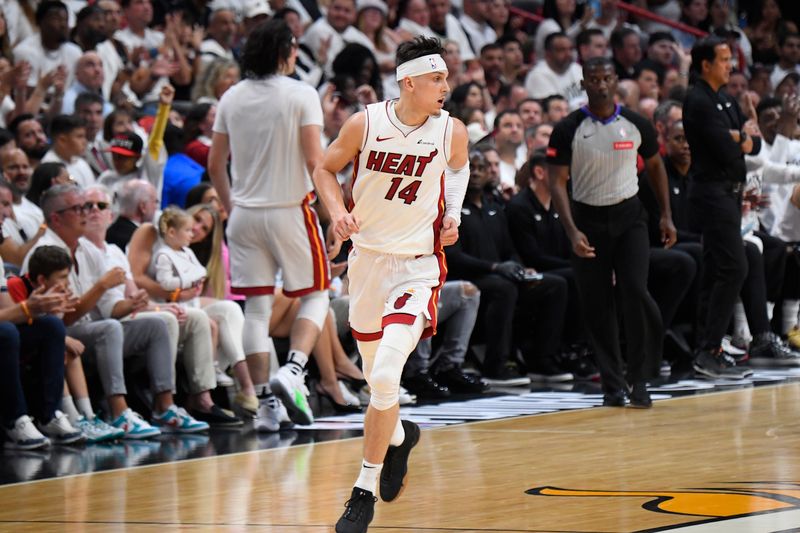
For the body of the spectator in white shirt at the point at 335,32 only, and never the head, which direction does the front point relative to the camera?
toward the camera

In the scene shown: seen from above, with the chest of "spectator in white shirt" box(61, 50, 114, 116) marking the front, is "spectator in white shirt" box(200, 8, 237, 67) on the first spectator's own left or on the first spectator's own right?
on the first spectator's own left

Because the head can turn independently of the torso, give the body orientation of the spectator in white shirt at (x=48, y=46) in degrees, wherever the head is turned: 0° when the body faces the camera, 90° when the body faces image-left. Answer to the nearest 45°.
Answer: approximately 315°

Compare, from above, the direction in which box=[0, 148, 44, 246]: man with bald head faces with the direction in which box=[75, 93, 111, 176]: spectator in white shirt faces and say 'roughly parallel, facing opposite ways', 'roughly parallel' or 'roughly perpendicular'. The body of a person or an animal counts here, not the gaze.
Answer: roughly parallel

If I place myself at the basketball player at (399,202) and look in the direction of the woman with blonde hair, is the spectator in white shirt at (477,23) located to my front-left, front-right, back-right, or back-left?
front-right

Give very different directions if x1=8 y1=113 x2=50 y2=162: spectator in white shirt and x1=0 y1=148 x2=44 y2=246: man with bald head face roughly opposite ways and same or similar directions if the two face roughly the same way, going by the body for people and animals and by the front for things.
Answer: same or similar directions

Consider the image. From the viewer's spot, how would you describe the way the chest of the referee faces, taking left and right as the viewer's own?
facing the viewer

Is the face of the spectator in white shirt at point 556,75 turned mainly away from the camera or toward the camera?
toward the camera

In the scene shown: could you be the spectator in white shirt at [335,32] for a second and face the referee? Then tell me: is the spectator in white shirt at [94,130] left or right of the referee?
right

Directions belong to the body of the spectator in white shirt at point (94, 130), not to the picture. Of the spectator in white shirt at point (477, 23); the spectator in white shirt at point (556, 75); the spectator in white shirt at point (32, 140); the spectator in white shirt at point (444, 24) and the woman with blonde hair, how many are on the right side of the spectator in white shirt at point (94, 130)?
1

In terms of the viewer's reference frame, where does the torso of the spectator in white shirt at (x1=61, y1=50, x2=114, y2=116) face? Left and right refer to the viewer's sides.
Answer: facing the viewer and to the right of the viewer

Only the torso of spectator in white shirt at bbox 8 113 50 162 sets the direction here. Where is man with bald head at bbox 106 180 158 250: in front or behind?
in front

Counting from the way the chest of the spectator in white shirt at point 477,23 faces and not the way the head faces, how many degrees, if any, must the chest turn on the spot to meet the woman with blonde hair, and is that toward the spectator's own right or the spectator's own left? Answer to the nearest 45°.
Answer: approximately 90° to the spectator's own right

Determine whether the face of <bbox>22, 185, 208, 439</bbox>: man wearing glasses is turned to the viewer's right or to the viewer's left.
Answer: to the viewer's right

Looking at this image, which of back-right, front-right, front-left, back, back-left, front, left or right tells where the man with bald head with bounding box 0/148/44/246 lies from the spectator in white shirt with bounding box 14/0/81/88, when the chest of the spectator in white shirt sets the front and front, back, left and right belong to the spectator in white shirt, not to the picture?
front-right

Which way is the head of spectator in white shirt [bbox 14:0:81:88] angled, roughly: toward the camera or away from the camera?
toward the camera

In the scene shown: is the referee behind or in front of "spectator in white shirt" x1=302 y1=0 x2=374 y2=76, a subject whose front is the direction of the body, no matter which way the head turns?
in front
